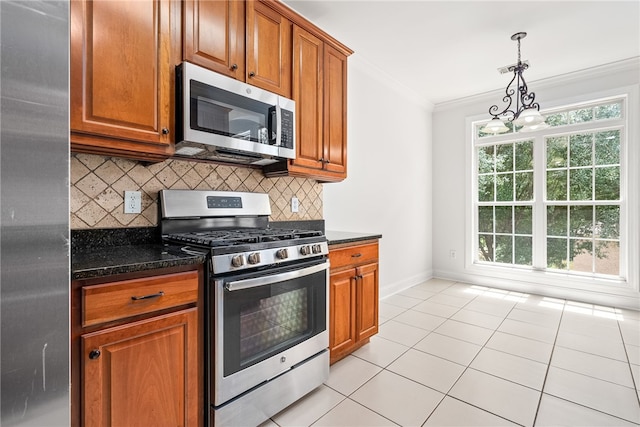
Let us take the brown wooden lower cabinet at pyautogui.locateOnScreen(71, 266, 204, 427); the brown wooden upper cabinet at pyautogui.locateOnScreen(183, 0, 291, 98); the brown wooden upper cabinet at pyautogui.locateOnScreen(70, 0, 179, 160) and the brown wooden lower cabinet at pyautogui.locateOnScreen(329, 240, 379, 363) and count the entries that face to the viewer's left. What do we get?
0

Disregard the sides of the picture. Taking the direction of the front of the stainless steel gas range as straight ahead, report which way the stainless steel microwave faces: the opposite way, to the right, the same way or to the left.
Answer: the same way

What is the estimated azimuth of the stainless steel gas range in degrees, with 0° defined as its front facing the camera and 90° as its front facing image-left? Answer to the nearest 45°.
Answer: approximately 315°

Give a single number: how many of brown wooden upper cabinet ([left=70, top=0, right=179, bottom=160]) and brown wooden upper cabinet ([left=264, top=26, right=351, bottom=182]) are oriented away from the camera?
0

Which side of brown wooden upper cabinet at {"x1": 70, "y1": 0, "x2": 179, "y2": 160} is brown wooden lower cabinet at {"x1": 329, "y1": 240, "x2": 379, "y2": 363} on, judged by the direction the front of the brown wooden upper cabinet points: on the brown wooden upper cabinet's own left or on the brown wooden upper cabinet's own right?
on the brown wooden upper cabinet's own left

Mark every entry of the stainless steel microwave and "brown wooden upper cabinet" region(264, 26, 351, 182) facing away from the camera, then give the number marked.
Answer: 0

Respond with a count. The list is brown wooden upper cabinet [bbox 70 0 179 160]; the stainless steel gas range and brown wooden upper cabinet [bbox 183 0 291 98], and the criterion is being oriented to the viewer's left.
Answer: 0

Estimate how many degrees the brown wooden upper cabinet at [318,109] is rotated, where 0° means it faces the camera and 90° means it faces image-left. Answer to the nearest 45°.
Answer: approximately 315°

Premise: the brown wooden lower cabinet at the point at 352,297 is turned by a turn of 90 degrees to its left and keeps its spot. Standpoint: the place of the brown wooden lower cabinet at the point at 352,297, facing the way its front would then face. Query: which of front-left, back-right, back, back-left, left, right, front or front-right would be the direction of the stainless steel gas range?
back

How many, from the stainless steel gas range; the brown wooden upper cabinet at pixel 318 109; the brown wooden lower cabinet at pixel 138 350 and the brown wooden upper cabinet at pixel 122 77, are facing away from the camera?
0

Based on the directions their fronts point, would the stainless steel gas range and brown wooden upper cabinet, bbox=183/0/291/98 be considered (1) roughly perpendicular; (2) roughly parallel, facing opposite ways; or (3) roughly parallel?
roughly parallel

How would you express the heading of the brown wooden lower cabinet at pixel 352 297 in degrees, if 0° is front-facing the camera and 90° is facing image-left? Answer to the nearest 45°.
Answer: approximately 315°

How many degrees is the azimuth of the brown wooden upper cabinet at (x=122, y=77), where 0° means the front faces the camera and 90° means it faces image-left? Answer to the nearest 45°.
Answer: approximately 315°

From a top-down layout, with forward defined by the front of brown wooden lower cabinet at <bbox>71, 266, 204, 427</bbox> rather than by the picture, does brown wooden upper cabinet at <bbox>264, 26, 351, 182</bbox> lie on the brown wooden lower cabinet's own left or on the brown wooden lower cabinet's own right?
on the brown wooden lower cabinet's own left

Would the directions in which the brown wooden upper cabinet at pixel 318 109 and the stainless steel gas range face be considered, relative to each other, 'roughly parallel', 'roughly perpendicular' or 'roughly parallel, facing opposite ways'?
roughly parallel

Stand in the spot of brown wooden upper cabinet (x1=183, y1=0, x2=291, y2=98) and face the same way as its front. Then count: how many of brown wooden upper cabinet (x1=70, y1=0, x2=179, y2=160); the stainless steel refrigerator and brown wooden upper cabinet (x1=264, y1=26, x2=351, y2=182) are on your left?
1
